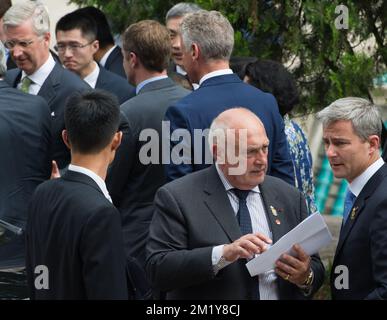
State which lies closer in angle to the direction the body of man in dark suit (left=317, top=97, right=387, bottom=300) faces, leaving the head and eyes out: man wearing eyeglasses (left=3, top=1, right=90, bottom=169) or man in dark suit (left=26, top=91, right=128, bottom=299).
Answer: the man in dark suit

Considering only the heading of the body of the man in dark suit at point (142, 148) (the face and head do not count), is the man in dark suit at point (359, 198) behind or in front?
behind

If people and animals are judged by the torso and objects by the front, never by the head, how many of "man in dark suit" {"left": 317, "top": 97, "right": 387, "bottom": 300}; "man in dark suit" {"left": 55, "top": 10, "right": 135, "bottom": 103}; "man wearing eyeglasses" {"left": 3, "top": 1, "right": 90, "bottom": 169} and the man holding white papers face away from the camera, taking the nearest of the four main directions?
0

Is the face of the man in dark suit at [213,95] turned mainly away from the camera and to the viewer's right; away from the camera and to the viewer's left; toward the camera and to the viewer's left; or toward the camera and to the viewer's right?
away from the camera and to the viewer's left

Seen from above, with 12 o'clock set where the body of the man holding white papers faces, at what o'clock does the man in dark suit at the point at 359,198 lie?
The man in dark suit is roughly at 10 o'clock from the man holding white papers.

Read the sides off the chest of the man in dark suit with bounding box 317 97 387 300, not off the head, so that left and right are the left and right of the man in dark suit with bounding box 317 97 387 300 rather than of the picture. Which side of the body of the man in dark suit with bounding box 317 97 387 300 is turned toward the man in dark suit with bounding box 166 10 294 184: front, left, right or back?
right

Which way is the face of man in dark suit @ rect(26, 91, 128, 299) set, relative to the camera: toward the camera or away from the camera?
away from the camera

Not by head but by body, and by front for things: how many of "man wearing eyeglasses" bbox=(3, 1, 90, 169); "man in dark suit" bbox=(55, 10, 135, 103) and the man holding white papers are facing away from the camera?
0

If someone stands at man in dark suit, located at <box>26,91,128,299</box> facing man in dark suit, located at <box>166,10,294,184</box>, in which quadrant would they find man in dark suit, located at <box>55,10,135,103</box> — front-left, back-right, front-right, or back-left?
front-left

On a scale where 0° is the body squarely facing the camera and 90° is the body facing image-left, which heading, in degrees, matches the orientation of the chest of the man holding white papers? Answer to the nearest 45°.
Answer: approximately 315°

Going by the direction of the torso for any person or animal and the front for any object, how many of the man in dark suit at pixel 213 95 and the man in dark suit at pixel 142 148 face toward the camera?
0

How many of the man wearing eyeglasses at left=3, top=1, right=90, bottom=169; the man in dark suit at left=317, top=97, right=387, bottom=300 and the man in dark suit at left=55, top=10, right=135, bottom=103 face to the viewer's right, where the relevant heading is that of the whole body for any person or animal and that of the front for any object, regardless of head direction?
0

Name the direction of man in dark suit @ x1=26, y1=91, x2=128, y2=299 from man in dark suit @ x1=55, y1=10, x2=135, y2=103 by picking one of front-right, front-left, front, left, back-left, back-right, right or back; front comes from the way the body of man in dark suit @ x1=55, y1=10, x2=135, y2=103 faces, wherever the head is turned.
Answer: front-left
